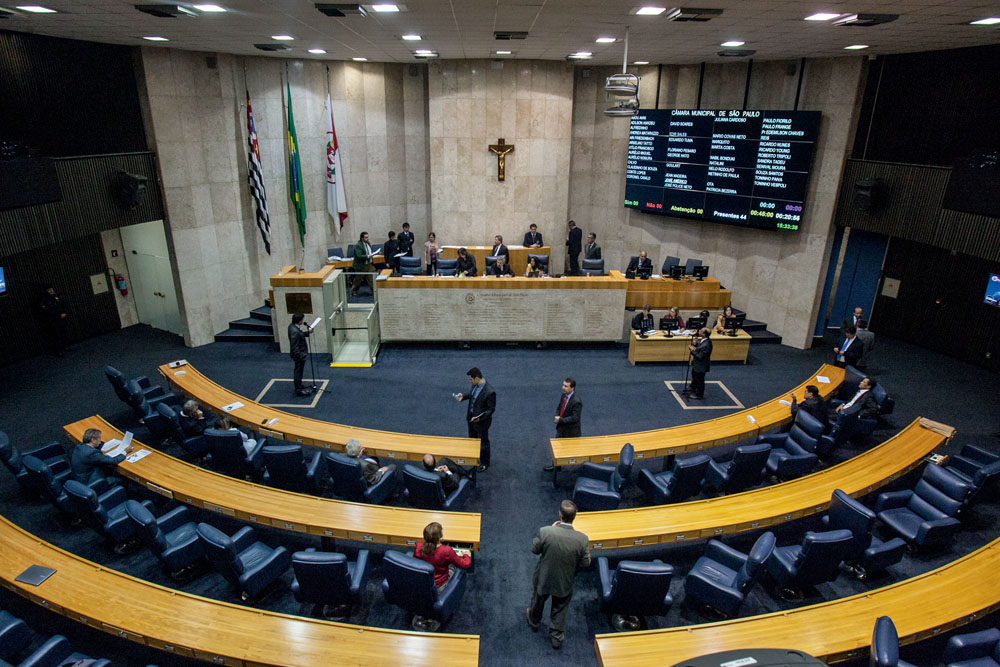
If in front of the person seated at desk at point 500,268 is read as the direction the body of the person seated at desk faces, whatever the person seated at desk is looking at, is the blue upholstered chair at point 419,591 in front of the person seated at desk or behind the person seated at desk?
in front

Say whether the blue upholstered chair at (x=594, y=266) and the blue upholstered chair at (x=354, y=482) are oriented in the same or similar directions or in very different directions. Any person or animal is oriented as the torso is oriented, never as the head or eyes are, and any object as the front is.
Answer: very different directions

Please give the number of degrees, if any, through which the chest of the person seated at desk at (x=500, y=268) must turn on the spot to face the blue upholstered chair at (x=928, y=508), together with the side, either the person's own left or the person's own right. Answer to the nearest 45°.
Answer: approximately 45° to the person's own left

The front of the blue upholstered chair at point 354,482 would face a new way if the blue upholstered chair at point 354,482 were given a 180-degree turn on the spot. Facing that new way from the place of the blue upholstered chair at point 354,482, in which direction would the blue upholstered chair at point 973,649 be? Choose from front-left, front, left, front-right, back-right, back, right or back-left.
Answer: left

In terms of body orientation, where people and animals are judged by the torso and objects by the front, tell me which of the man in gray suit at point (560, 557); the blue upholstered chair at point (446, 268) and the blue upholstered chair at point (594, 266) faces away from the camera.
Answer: the man in gray suit

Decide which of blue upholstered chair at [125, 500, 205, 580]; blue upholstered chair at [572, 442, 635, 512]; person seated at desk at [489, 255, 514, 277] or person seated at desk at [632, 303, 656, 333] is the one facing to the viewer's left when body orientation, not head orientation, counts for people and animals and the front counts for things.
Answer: blue upholstered chair at [572, 442, 635, 512]

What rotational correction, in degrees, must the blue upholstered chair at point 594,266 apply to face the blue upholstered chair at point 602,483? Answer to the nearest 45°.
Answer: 0° — it already faces it

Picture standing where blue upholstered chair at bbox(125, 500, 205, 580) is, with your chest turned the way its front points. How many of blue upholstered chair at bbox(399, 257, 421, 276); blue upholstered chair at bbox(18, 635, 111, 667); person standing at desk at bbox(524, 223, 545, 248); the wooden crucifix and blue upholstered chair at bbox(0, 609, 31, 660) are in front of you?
3

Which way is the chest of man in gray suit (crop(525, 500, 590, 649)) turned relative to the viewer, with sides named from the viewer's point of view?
facing away from the viewer

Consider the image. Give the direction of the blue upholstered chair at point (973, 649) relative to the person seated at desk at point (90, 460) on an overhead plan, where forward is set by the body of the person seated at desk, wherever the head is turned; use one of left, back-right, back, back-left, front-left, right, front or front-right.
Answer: right

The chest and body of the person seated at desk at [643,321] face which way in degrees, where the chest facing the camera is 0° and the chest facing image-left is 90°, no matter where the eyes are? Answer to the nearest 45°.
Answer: approximately 0°

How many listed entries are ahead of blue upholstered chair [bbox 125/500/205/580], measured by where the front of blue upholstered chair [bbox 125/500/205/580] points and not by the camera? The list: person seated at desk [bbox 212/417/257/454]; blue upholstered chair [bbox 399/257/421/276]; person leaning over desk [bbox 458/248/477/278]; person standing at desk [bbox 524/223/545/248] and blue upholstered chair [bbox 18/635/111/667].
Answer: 4
